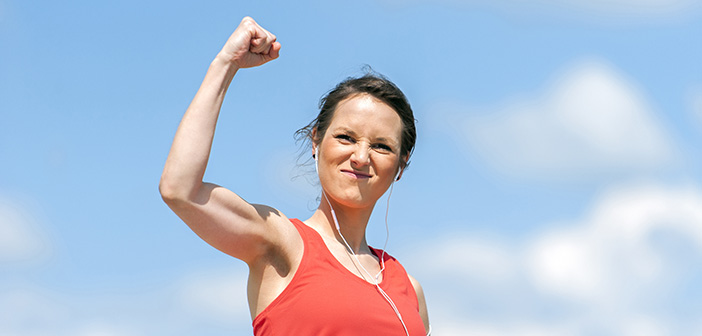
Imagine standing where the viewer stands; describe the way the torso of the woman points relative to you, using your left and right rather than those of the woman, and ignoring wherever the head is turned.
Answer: facing the viewer and to the right of the viewer
